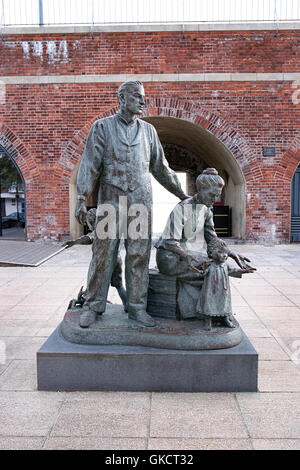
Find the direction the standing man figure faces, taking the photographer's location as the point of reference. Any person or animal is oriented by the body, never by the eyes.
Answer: facing the viewer
